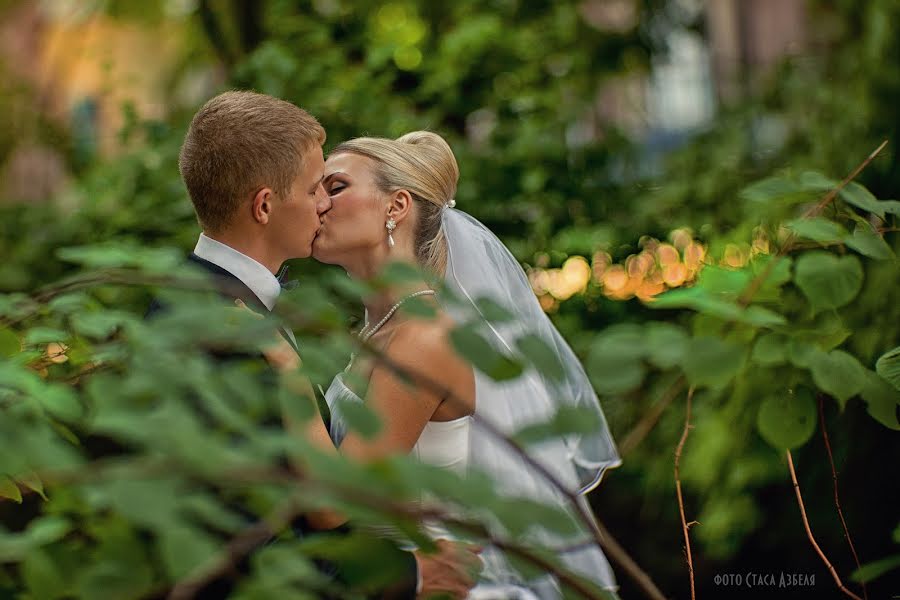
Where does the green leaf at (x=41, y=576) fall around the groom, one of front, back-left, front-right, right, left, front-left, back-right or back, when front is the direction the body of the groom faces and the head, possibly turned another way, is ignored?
right

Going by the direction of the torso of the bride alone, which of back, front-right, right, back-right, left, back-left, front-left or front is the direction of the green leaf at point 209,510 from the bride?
left

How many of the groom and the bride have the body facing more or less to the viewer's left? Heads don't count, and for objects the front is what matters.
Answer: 1

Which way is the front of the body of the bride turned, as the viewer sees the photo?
to the viewer's left

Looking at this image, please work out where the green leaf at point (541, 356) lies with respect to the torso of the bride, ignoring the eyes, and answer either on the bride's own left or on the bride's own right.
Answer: on the bride's own left

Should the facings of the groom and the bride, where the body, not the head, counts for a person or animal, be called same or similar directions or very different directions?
very different directions

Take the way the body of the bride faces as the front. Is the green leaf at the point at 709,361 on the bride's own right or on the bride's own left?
on the bride's own left

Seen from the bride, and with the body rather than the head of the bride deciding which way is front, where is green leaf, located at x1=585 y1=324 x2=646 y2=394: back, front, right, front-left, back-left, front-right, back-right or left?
left

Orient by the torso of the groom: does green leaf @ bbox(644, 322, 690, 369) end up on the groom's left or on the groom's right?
on the groom's right

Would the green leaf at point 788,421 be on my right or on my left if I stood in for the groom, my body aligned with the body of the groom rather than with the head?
on my right

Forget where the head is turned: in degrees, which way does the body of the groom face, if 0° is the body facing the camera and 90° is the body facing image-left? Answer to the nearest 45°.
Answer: approximately 270°

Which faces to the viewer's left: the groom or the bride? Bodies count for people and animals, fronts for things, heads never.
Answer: the bride
